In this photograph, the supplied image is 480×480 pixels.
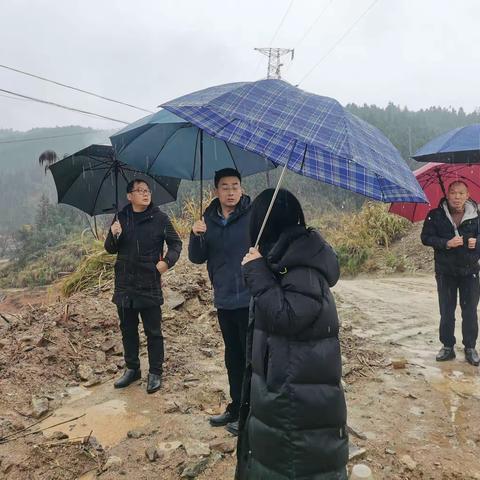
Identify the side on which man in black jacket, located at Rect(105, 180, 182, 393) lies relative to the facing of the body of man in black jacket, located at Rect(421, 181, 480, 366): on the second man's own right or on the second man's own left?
on the second man's own right

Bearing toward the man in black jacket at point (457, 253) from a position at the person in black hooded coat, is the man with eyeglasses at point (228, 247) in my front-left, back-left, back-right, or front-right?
front-left

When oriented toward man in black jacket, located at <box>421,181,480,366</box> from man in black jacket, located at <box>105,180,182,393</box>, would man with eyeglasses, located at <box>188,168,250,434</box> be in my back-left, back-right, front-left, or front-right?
front-right

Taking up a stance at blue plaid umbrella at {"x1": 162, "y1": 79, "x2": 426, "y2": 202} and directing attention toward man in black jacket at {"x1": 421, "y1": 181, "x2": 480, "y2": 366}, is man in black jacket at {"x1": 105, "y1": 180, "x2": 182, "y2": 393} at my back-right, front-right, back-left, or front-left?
front-left

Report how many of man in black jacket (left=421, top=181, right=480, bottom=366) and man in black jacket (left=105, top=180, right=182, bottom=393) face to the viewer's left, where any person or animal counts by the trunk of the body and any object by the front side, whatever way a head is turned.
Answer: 0

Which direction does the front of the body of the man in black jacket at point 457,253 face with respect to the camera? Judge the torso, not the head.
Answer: toward the camera

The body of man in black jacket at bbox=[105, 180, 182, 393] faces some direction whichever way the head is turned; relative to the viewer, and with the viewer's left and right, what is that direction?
facing the viewer

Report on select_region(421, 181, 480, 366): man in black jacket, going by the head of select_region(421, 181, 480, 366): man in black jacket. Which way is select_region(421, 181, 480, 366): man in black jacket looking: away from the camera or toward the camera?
toward the camera

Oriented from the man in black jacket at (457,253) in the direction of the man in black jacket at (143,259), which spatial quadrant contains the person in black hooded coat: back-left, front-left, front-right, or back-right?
front-left

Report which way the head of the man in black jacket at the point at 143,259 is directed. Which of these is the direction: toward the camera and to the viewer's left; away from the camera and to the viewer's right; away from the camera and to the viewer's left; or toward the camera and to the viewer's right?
toward the camera and to the viewer's right

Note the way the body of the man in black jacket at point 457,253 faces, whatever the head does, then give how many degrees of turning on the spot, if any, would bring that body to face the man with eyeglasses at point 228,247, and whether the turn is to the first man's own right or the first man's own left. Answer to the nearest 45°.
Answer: approximately 45° to the first man's own right

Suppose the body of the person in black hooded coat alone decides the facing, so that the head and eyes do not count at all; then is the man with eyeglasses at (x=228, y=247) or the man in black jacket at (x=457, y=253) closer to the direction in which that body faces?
the man with eyeglasses

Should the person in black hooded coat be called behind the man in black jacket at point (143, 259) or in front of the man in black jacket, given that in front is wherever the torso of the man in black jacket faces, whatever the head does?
in front

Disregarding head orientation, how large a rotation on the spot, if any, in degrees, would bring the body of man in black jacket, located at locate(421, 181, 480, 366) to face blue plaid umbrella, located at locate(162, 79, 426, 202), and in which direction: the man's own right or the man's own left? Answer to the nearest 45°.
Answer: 0° — they already face it
